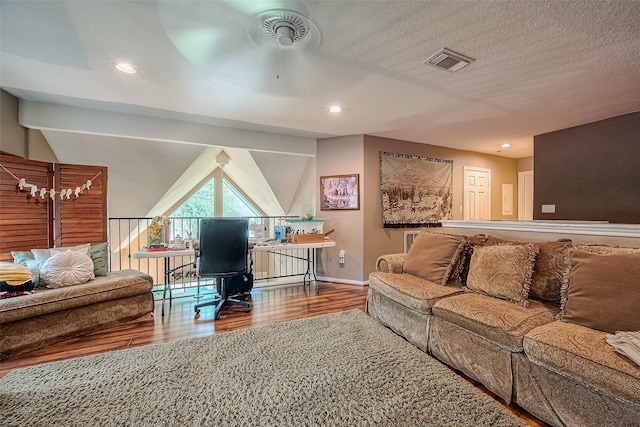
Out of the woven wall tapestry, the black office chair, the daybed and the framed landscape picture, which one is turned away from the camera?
the black office chair

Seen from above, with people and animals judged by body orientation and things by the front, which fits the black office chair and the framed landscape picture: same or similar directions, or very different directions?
very different directions

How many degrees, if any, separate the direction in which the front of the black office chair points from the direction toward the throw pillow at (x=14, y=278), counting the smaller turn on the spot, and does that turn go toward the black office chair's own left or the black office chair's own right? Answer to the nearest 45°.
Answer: approximately 90° to the black office chair's own left

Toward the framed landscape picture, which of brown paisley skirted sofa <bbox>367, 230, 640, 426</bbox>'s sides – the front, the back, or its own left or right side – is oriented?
right

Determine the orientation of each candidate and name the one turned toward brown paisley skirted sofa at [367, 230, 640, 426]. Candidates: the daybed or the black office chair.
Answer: the daybed

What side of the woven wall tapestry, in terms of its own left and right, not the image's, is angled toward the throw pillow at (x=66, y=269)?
right

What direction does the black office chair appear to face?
away from the camera

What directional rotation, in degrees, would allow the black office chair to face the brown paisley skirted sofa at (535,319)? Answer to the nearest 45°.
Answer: approximately 135° to its right

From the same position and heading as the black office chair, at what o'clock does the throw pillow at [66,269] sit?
The throw pillow is roughly at 9 o'clock from the black office chair.

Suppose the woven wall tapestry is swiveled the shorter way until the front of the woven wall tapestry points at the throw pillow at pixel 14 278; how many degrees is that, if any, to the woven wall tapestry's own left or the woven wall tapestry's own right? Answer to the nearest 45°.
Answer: approximately 90° to the woven wall tapestry's own right

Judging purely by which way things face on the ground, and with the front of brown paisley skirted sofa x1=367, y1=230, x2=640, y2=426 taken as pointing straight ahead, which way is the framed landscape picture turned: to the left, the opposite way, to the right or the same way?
to the left
